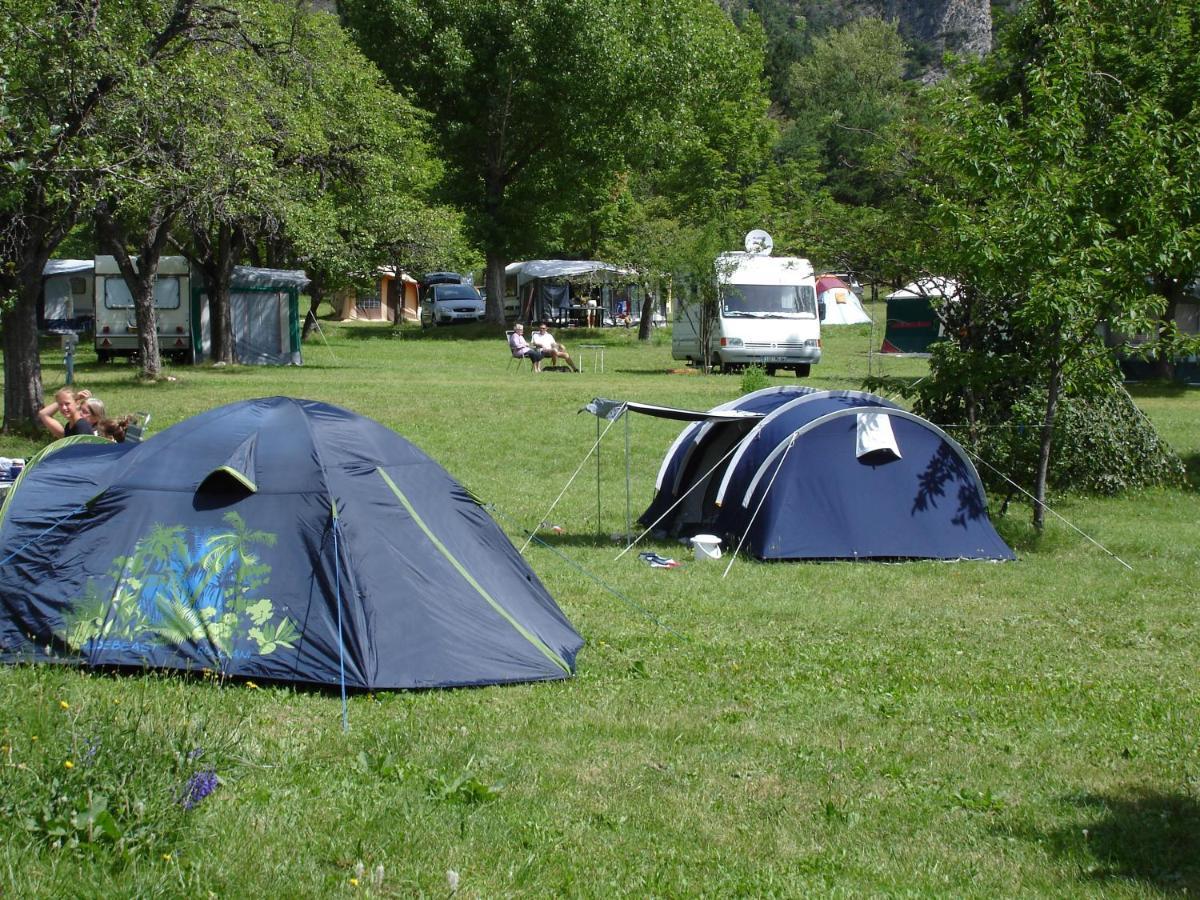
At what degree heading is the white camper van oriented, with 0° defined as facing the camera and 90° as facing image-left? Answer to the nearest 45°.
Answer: approximately 0°

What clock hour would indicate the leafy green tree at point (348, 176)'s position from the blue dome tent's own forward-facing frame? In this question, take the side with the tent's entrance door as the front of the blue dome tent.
The leafy green tree is roughly at 3 o'clock from the blue dome tent.

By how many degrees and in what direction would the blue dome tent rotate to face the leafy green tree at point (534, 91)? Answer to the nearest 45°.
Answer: approximately 90° to its right

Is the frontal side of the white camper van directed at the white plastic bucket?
yes

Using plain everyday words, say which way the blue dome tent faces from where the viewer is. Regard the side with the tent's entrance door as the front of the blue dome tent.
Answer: facing to the left of the viewer

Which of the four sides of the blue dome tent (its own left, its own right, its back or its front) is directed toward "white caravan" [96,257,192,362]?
right
